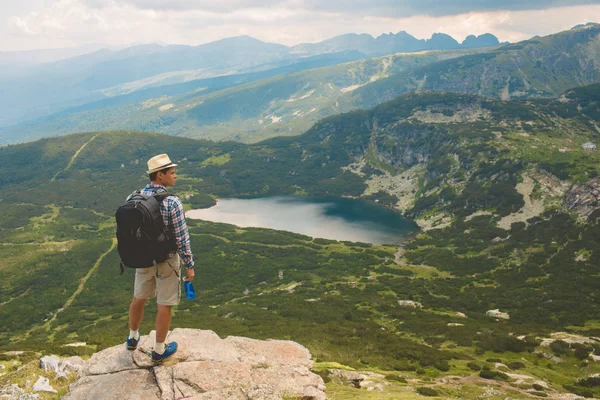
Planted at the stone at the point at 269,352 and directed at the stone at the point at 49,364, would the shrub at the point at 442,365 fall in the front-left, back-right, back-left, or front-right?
back-right

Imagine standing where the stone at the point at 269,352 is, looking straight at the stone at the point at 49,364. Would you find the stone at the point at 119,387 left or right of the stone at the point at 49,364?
left

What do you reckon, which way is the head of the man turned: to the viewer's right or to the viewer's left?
to the viewer's right

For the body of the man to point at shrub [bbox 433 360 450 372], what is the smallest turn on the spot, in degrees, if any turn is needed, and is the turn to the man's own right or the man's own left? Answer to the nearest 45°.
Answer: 0° — they already face it

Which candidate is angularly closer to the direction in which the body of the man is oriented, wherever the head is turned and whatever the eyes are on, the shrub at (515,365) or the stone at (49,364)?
the shrub

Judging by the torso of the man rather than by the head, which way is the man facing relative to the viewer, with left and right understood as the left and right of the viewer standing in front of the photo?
facing away from the viewer and to the right of the viewer

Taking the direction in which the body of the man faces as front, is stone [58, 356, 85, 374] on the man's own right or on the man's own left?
on the man's own left

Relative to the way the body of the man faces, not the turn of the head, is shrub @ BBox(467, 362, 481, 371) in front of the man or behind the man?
in front

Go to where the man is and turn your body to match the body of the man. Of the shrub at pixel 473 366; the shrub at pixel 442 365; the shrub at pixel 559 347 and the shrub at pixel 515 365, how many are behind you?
0

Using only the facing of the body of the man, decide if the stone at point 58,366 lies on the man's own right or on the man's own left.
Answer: on the man's own left
